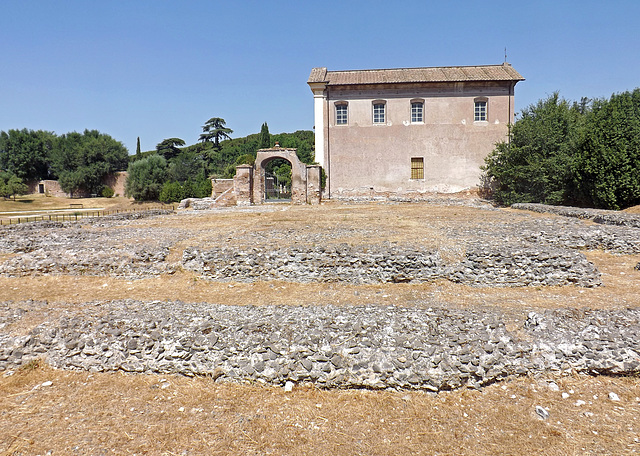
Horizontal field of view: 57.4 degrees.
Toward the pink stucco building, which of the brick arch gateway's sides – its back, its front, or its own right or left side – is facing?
left

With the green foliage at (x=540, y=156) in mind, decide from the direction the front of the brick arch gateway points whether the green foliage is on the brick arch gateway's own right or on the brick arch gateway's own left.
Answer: on the brick arch gateway's own left

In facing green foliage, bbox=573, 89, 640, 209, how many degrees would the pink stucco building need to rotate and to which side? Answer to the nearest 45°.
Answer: approximately 135° to its left

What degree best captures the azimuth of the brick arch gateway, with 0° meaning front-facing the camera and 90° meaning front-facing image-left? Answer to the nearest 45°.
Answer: approximately 0°

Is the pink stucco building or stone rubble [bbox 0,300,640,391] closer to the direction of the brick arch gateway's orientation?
the stone rubble

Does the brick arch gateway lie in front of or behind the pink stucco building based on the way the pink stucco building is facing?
in front

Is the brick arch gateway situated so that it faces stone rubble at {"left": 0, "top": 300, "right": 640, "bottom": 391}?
yes
